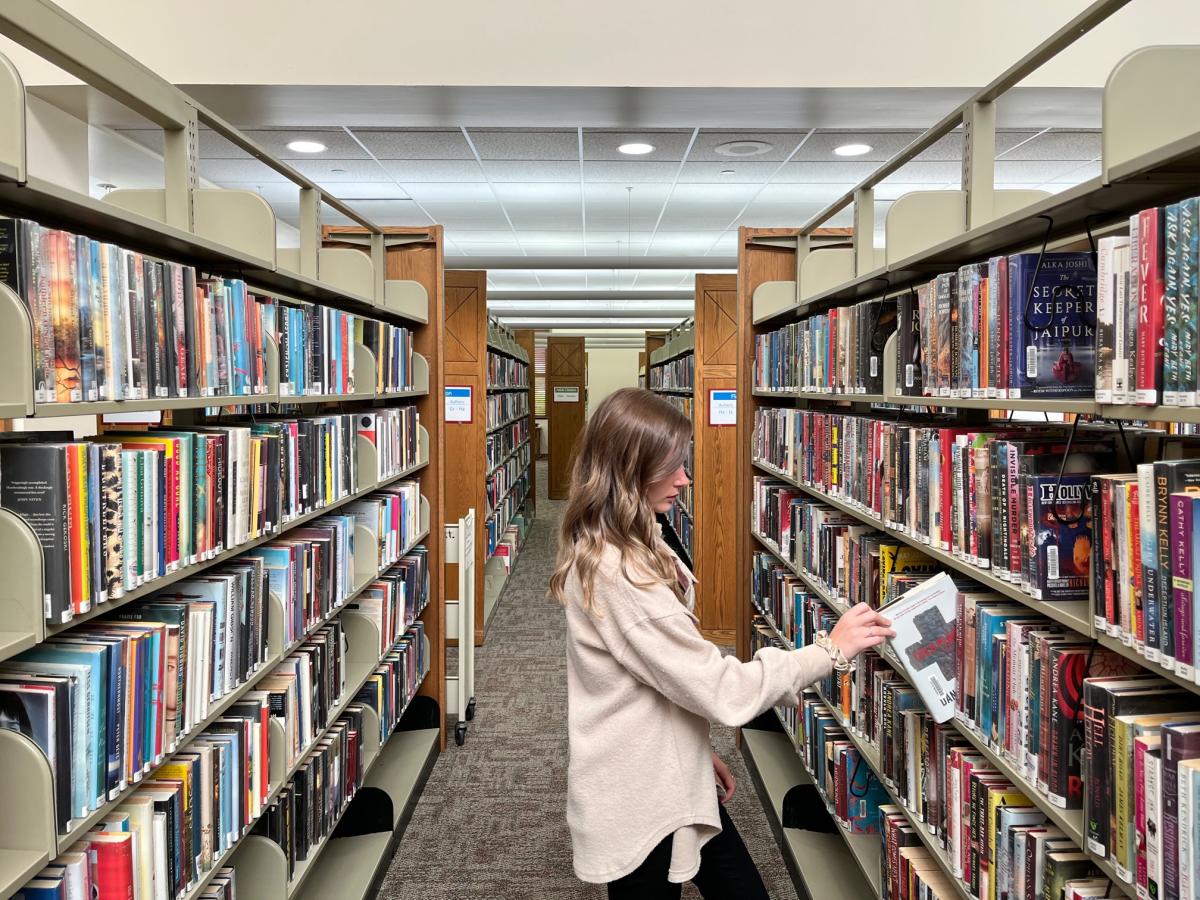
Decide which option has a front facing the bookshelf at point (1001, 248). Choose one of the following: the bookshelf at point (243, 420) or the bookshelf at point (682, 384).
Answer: the bookshelf at point (243, 420)

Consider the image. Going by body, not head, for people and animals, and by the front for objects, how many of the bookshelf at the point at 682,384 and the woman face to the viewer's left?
1

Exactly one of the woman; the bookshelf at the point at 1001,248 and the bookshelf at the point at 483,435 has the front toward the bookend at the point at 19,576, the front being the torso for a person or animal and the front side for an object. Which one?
the bookshelf at the point at 1001,248

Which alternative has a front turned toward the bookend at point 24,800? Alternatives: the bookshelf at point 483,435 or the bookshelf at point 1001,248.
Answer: the bookshelf at point 1001,248

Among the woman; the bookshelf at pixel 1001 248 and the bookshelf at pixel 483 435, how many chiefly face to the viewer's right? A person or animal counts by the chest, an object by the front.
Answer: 2

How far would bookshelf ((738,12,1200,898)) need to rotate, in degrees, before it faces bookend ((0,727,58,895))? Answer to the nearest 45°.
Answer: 0° — it already faces it

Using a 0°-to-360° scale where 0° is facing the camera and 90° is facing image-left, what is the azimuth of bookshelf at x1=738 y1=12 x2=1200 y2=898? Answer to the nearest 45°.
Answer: approximately 45°

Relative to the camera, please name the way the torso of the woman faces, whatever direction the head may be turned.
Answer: to the viewer's right

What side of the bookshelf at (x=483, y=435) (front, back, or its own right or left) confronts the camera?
right
